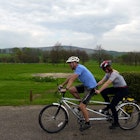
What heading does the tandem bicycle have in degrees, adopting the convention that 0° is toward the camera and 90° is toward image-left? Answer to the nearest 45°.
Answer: approximately 90°

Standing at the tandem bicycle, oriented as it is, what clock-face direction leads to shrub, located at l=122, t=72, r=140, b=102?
The shrub is roughly at 4 o'clock from the tandem bicycle.

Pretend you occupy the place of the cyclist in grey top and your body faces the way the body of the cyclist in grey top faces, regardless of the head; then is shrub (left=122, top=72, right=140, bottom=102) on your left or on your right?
on your right

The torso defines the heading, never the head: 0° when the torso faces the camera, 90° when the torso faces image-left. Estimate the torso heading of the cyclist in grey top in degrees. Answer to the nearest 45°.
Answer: approximately 90°
